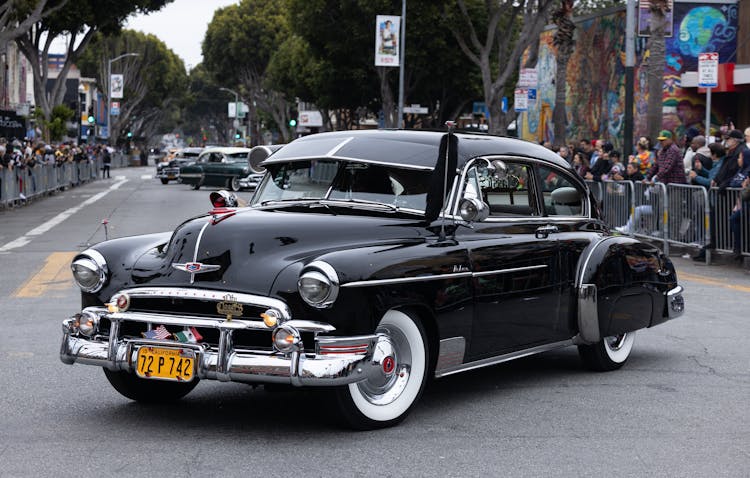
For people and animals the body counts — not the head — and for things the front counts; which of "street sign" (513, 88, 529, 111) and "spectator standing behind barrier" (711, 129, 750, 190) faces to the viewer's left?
the spectator standing behind barrier

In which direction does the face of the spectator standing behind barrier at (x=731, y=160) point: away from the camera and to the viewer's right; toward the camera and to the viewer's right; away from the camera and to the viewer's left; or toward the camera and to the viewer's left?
toward the camera and to the viewer's left

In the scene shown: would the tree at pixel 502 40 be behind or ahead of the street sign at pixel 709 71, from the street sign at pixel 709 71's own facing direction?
behind

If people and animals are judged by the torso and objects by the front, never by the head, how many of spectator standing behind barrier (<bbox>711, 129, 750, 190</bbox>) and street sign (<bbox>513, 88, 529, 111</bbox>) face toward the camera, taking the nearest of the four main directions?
1

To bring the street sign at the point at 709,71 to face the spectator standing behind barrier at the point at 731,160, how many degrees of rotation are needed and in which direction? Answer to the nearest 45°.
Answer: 0° — it already faces them

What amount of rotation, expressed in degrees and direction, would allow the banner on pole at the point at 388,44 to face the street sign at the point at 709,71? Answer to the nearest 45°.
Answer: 0° — it already faces it

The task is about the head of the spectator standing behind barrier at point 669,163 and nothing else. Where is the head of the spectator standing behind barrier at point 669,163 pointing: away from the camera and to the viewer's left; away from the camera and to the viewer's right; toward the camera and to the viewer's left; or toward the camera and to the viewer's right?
toward the camera and to the viewer's left

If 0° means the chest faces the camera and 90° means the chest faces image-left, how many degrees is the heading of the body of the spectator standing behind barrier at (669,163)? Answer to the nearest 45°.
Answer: approximately 45°

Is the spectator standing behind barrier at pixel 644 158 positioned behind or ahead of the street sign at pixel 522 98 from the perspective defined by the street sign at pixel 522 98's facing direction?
ahead

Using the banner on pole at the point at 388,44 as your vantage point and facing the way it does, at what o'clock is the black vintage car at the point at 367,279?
The black vintage car is roughly at 12 o'clock from the banner on pole.
